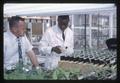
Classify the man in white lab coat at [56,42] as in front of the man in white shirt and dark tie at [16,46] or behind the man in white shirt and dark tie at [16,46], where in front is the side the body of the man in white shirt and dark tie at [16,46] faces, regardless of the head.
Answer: in front

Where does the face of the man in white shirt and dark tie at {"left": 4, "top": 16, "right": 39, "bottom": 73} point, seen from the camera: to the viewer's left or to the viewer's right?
to the viewer's right

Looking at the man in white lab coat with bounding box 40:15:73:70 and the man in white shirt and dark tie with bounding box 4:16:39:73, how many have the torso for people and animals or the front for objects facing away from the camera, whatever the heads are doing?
0

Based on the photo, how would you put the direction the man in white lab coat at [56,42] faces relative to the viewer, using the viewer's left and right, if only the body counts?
facing the viewer and to the right of the viewer
